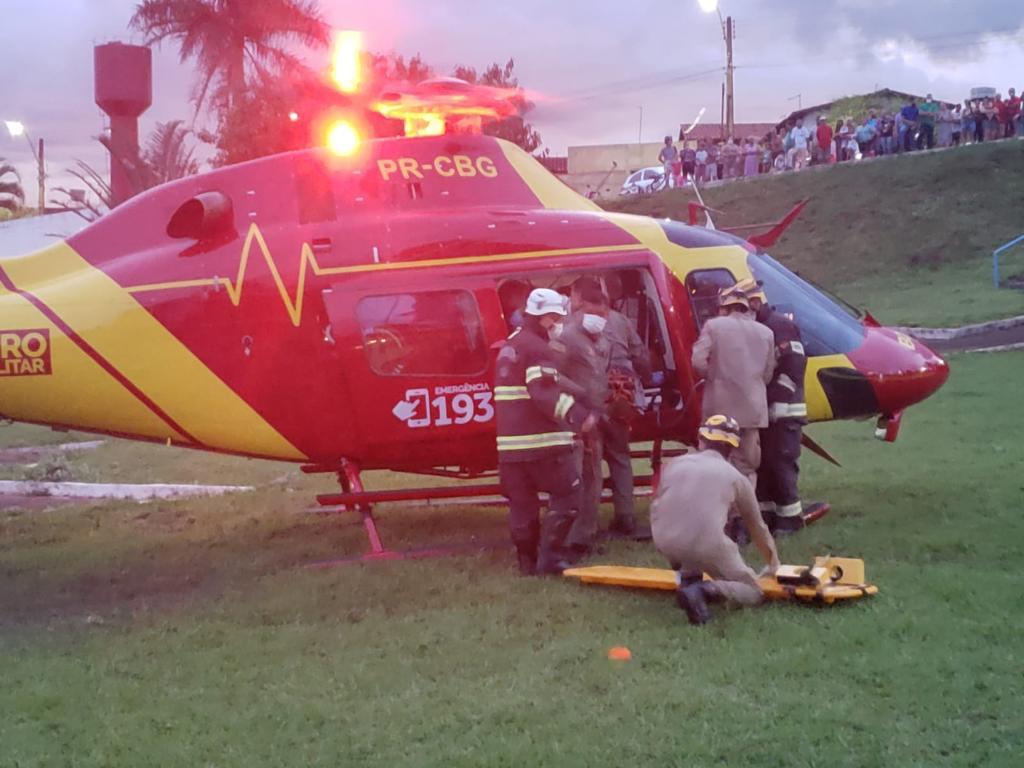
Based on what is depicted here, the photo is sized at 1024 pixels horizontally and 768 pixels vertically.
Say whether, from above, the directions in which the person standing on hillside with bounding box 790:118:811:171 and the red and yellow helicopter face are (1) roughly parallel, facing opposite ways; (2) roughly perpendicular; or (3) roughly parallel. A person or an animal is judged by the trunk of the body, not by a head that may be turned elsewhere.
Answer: roughly perpendicular

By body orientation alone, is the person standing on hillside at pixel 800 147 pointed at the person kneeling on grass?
yes

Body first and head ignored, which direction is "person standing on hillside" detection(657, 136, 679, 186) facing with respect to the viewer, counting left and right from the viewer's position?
facing the viewer

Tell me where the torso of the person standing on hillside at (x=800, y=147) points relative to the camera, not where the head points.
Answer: toward the camera

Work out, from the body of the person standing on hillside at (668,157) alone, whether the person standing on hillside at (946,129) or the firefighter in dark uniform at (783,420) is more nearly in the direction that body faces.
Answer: the firefighter in dark uniform

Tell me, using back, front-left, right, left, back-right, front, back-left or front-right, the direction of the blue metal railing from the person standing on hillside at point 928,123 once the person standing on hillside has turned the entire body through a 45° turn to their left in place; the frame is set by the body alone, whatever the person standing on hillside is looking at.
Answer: front-right

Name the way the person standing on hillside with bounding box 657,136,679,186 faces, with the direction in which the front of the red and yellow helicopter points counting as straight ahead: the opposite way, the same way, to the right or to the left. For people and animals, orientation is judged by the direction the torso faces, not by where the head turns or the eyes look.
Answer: to the right

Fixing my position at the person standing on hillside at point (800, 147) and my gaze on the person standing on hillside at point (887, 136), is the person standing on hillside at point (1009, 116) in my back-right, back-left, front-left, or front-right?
front-left

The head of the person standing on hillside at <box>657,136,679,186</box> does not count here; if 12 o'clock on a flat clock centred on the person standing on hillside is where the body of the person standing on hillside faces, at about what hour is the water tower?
The water tower is roughly at 4 o'clock from the person standing on hillside.

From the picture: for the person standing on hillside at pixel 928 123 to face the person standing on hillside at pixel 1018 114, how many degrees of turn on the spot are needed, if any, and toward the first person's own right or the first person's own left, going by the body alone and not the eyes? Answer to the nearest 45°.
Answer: approximately 90° to the first person's own left

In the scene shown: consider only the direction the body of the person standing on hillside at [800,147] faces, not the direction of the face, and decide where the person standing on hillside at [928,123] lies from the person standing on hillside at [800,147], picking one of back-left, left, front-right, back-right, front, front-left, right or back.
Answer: front-left

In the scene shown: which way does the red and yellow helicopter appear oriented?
to the viewer's right

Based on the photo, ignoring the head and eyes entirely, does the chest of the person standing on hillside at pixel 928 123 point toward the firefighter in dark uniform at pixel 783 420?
yes

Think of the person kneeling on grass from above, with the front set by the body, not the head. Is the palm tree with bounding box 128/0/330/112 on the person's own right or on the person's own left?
on the person's own left
